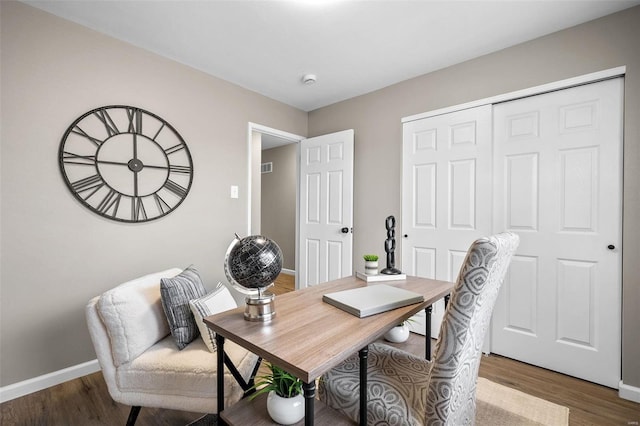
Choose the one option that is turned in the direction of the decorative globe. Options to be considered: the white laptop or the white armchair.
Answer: the white armchair

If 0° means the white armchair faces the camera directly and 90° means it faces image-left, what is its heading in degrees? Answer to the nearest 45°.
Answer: approximately 315°

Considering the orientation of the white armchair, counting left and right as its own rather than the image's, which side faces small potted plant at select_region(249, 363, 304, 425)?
front

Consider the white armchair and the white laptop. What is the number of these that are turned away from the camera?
0

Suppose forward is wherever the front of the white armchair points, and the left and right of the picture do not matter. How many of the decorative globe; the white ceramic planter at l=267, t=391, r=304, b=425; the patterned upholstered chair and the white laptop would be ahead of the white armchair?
4

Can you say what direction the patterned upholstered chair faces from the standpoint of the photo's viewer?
facing away from the viewer and to the left of the viewer

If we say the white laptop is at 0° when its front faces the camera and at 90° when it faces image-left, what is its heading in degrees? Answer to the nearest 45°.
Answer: approximately 315°

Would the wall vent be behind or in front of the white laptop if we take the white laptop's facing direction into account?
behind

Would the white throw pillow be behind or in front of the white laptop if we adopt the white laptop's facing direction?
behind

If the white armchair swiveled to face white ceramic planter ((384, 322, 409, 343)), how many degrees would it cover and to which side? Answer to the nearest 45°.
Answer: approximately 45° to its left

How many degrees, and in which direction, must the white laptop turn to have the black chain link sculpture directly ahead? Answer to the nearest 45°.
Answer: approximately 135° to its left

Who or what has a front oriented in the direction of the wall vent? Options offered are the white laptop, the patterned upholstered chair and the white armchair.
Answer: the patterned upholstered chair

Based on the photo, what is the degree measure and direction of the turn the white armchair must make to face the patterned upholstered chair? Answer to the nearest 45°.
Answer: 0° — it already faces it

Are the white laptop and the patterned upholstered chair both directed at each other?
yes

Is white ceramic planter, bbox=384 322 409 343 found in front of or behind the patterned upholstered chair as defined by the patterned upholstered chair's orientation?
in front

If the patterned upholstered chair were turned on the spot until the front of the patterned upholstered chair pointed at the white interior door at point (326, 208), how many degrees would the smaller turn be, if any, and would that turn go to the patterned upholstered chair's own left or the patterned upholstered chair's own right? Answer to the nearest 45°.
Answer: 0° — it already faces it
